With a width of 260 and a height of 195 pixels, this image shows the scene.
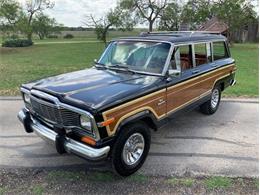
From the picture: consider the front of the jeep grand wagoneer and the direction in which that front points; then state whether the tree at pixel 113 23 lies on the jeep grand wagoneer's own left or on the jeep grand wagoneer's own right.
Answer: on the jeep grand wagoneer's own right

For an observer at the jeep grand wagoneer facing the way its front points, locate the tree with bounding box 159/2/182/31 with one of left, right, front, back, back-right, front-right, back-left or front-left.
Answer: back-right

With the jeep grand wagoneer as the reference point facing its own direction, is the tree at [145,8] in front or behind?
behind

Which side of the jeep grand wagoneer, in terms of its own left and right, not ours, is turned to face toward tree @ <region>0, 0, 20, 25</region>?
right

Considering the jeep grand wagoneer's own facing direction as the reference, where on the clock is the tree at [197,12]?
The tree is roughly at 5 o'clock from the jeep grand wagoneer.

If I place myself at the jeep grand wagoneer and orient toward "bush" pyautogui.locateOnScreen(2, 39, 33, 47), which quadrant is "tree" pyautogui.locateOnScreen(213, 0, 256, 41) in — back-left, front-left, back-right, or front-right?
front-right

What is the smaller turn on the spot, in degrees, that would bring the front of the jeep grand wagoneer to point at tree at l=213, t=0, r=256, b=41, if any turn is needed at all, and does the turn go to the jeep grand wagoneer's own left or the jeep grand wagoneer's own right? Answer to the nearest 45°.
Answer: approximately 180°
